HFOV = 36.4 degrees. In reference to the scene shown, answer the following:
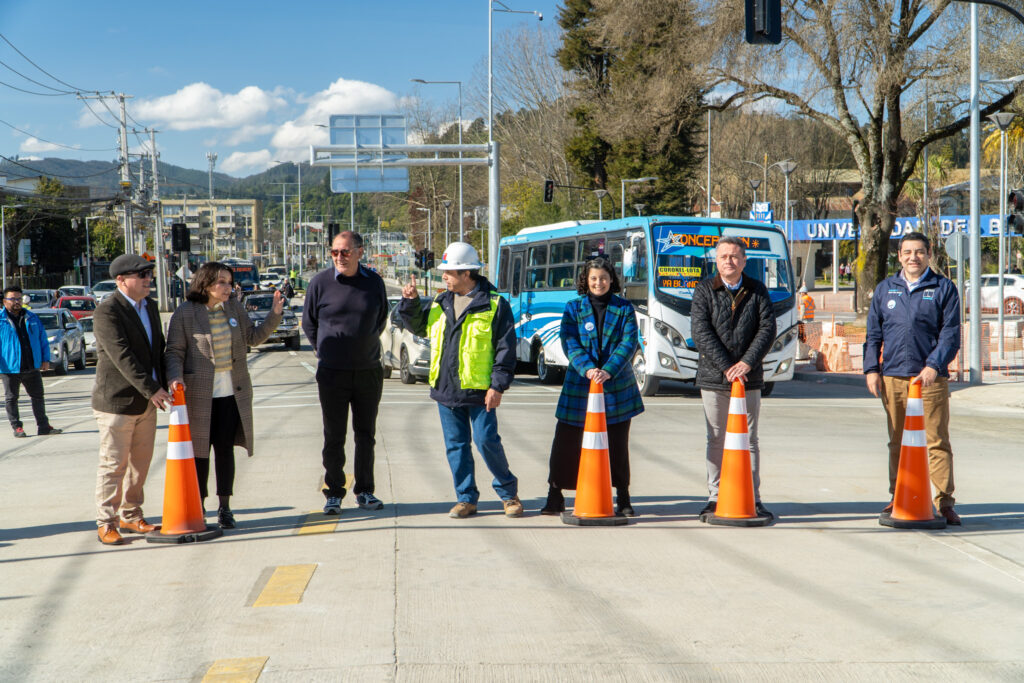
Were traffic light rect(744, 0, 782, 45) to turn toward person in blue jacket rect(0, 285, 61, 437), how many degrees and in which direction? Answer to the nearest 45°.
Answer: approximately 90° to its left

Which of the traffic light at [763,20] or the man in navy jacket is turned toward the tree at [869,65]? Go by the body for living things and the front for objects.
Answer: the traffic light

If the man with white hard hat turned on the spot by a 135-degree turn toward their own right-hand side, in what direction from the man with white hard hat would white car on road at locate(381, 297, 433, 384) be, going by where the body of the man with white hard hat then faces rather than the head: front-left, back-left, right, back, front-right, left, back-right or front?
front

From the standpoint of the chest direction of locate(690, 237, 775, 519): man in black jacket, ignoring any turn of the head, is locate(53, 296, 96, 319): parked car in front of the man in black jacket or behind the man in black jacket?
behind

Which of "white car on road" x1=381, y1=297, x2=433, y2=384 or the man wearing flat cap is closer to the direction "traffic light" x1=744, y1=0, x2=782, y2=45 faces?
the white car on road

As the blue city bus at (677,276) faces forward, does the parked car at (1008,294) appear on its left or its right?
on its left

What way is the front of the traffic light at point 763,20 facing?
away from the camera

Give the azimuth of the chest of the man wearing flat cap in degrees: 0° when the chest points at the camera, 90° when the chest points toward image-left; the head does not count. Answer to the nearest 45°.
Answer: approximately 315°
